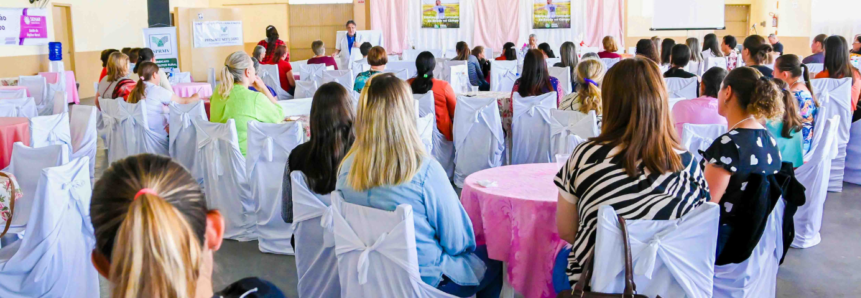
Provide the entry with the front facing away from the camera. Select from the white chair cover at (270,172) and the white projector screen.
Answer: the white chair cover

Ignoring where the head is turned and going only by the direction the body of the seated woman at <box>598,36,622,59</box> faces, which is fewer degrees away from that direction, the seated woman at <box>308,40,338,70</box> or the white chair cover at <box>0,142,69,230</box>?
the seated woman

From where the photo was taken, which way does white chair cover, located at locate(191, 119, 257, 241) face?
away from the camera

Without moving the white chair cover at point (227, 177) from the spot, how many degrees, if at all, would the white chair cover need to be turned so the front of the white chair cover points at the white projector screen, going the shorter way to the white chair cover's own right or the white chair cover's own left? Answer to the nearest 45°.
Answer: approximately 45° to the white chair cover's own right

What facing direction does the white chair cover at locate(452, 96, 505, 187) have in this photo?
away from the camera

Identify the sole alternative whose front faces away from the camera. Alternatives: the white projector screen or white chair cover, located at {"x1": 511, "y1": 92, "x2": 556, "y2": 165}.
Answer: the white chair cover

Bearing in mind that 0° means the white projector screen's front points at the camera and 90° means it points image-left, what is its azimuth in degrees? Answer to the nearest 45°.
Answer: approximately 0°

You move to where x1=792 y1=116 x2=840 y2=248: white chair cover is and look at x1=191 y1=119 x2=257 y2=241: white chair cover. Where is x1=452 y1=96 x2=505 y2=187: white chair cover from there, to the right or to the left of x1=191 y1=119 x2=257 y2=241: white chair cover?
right

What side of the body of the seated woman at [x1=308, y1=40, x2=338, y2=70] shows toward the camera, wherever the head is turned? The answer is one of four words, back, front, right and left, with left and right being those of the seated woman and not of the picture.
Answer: back

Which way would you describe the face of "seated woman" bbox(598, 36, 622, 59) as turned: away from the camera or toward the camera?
away from the camera

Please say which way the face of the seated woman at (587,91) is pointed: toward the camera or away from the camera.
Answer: away from the camera

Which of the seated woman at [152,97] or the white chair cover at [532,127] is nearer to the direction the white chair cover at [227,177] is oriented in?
the seated woman

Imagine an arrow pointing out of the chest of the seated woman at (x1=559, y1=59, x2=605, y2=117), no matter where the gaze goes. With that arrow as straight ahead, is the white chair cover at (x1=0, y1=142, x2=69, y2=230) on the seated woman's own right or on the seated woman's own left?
on the seated woman's own left

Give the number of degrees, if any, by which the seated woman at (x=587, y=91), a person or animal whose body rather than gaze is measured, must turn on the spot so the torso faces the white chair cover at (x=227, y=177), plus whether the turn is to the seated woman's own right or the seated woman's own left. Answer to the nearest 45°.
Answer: approximately 90° to the seated woman's own left

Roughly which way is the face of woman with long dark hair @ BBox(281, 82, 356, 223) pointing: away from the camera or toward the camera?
away from the camera

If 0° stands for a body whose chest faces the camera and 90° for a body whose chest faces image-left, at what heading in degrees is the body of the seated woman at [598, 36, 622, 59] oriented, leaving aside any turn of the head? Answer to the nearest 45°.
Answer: approximately 180°

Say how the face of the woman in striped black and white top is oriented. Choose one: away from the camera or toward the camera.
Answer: away from the camera
